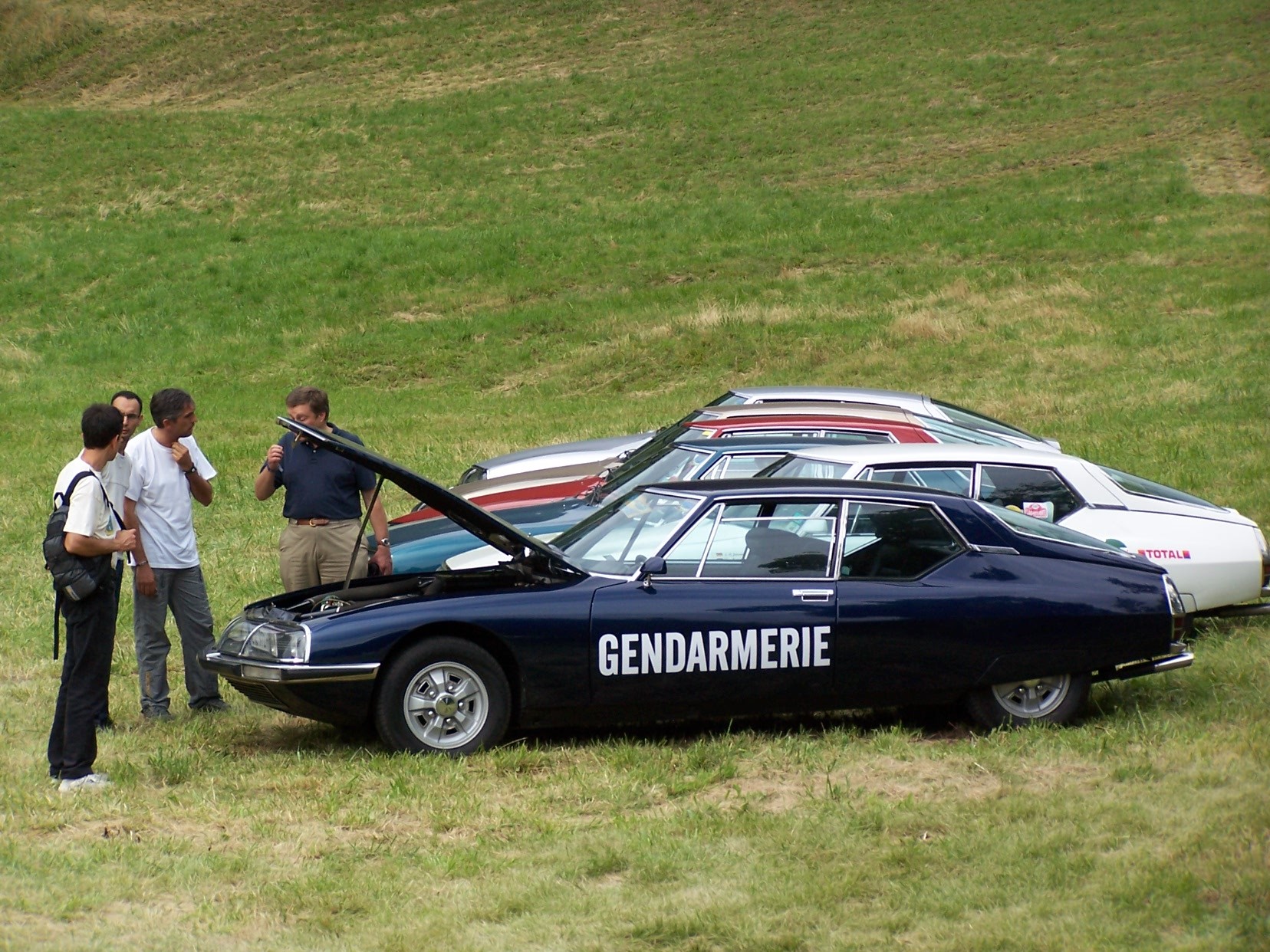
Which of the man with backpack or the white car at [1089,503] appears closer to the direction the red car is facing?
the man with backpack

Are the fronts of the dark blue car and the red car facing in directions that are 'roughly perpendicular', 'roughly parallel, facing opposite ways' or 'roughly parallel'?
roughly parallel

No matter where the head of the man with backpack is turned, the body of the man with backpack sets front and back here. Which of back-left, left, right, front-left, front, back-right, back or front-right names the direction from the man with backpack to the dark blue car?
front

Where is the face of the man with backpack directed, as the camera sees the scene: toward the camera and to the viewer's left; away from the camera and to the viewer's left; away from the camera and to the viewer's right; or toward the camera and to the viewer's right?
away from the camera and to the viewer's right

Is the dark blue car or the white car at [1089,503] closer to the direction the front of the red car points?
the dark blue car

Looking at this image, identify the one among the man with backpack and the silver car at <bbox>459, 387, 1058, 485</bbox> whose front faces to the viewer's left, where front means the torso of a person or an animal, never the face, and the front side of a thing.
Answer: the silver car

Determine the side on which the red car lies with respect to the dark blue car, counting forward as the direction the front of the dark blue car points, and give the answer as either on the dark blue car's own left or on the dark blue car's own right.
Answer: on the dark blue car's own right

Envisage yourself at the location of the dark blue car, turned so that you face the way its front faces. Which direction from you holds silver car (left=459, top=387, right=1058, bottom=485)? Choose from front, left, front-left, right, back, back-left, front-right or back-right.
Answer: right

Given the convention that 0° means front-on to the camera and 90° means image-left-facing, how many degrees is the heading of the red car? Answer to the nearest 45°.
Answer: approximately 90°

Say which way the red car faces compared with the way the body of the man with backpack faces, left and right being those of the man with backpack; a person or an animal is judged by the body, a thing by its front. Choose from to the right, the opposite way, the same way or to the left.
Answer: the opposite way

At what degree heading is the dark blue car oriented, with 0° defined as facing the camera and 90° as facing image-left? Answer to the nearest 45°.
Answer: approximately 90°

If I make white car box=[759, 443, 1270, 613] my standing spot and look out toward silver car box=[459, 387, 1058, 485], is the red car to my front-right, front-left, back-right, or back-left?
front-left

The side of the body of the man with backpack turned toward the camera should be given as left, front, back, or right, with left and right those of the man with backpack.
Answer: right

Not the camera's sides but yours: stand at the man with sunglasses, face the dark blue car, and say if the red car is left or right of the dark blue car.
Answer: left

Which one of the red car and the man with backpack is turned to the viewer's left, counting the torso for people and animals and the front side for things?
the red car

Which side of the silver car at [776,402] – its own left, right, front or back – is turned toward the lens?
left
